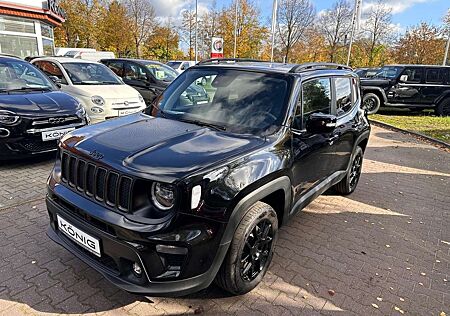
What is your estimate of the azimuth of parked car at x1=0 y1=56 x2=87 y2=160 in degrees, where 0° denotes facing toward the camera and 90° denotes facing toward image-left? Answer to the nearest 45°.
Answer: approximately 315°

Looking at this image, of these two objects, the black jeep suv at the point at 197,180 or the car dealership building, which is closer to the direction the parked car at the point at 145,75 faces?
the black jeep suv

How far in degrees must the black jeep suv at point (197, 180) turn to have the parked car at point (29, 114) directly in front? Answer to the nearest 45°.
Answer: approximately 90° to its right

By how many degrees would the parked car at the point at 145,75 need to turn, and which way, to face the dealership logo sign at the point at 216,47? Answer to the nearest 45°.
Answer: approximately 135° to its left

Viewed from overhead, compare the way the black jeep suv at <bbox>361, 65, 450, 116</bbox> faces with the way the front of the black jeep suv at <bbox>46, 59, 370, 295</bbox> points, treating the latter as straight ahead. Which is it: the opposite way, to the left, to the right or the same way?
to the right

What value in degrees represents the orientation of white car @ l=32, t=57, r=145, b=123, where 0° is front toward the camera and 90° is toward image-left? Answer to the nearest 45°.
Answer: approximately 315°

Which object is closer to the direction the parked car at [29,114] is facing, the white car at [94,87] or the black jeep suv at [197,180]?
the black jeep suv

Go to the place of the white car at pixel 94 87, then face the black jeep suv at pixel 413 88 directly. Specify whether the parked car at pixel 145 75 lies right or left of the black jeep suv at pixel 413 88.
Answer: left

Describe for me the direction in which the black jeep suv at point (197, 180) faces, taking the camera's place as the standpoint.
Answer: facing the viewer and to the left of the viewer

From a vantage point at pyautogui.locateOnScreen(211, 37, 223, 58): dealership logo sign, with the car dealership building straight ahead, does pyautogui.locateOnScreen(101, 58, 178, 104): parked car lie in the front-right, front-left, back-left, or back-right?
front-left

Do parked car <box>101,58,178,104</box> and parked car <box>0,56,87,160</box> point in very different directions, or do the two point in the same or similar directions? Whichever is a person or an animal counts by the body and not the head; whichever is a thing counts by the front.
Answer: same or similar directions

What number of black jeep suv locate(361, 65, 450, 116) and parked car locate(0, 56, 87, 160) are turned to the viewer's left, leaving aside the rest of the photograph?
1

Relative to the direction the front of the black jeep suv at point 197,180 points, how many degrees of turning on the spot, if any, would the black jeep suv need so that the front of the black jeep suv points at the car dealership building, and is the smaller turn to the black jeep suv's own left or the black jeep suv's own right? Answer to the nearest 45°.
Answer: approximately 90° to the black jeep suv's own right

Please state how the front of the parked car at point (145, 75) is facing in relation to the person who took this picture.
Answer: facing the viewer and to the right of the viewer

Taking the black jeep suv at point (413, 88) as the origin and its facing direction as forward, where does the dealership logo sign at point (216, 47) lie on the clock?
The dealership logo sign is roughly at 1 o'clock from the black jeep suv.
